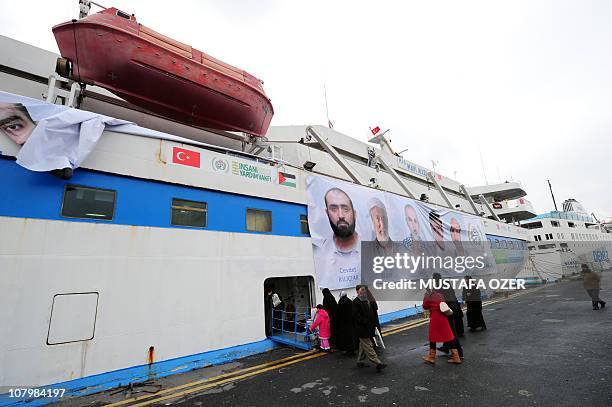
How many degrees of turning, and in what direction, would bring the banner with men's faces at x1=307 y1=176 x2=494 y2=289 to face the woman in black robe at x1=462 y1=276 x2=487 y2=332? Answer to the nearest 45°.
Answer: approximately 45° to its left

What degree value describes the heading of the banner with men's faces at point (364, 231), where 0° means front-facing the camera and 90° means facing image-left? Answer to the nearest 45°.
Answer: approximately 315°

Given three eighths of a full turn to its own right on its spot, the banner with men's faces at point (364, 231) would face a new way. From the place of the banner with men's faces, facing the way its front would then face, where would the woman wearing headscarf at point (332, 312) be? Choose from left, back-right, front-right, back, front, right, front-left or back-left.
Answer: left

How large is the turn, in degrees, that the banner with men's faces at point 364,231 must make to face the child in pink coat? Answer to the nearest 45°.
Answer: approximately 45° to its right
